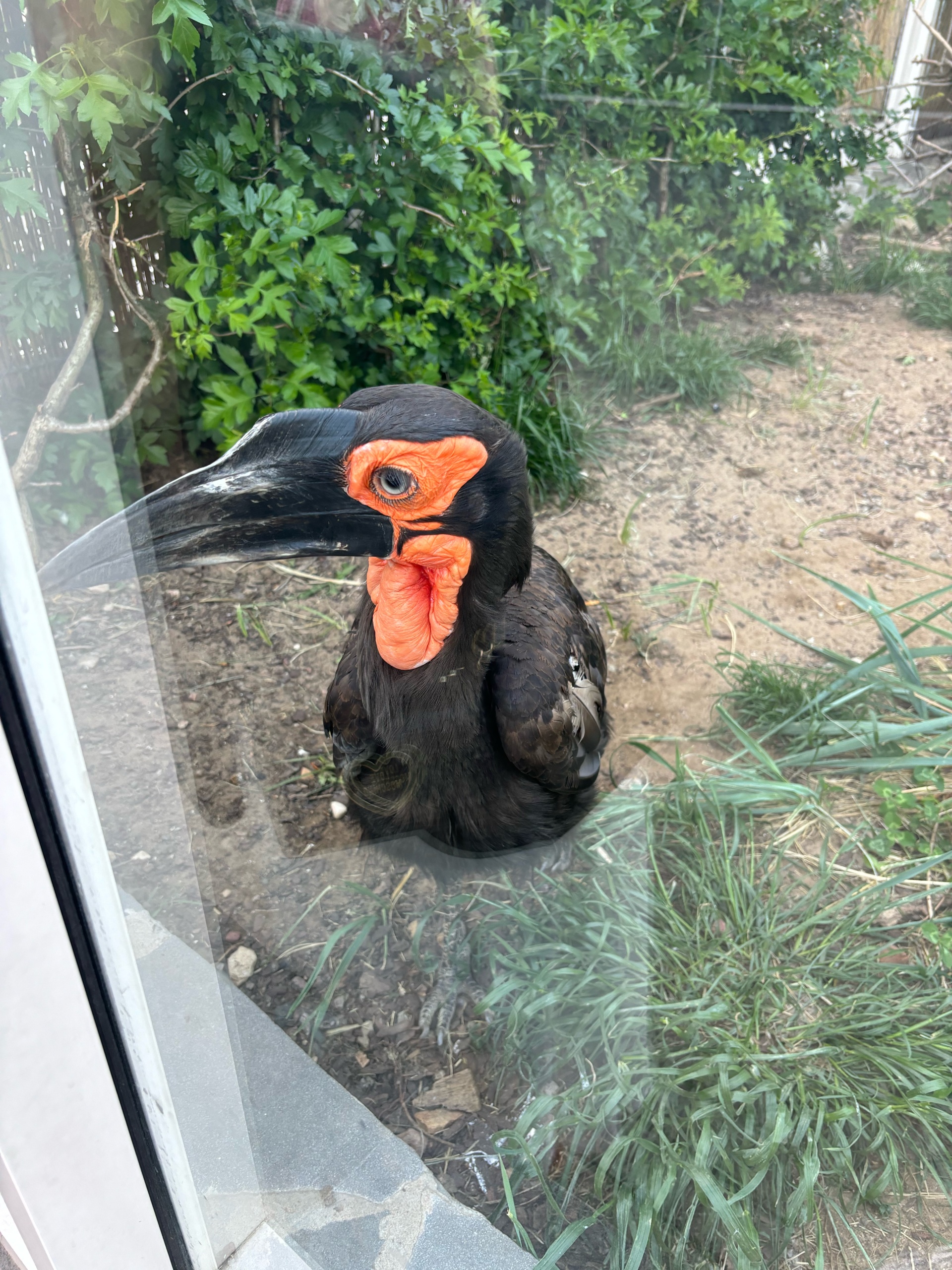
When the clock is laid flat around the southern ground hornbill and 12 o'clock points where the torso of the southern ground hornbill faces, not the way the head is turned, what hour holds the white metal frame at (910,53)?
The white metal frame is roughly at 7 o'clock from the southern ground hornbill.

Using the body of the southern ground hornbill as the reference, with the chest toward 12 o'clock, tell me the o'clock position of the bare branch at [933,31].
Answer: The bare branch is roughly at 7 o'clock from the southern ground hornbill.

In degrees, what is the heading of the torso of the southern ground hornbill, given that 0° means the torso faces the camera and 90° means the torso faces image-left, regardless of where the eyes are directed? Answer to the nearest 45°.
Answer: approximately 45°

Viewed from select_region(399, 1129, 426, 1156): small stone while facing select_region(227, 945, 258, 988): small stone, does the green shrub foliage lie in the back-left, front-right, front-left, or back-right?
front-right

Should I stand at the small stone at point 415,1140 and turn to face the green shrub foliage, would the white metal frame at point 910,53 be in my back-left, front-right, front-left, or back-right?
front-right

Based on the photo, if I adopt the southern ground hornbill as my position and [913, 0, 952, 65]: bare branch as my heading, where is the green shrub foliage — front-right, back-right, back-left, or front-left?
front-left

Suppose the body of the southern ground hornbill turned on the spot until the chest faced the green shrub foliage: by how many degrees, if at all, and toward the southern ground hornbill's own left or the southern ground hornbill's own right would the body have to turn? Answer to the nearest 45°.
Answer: approximately 135° to the southern ground hornbill's own right
